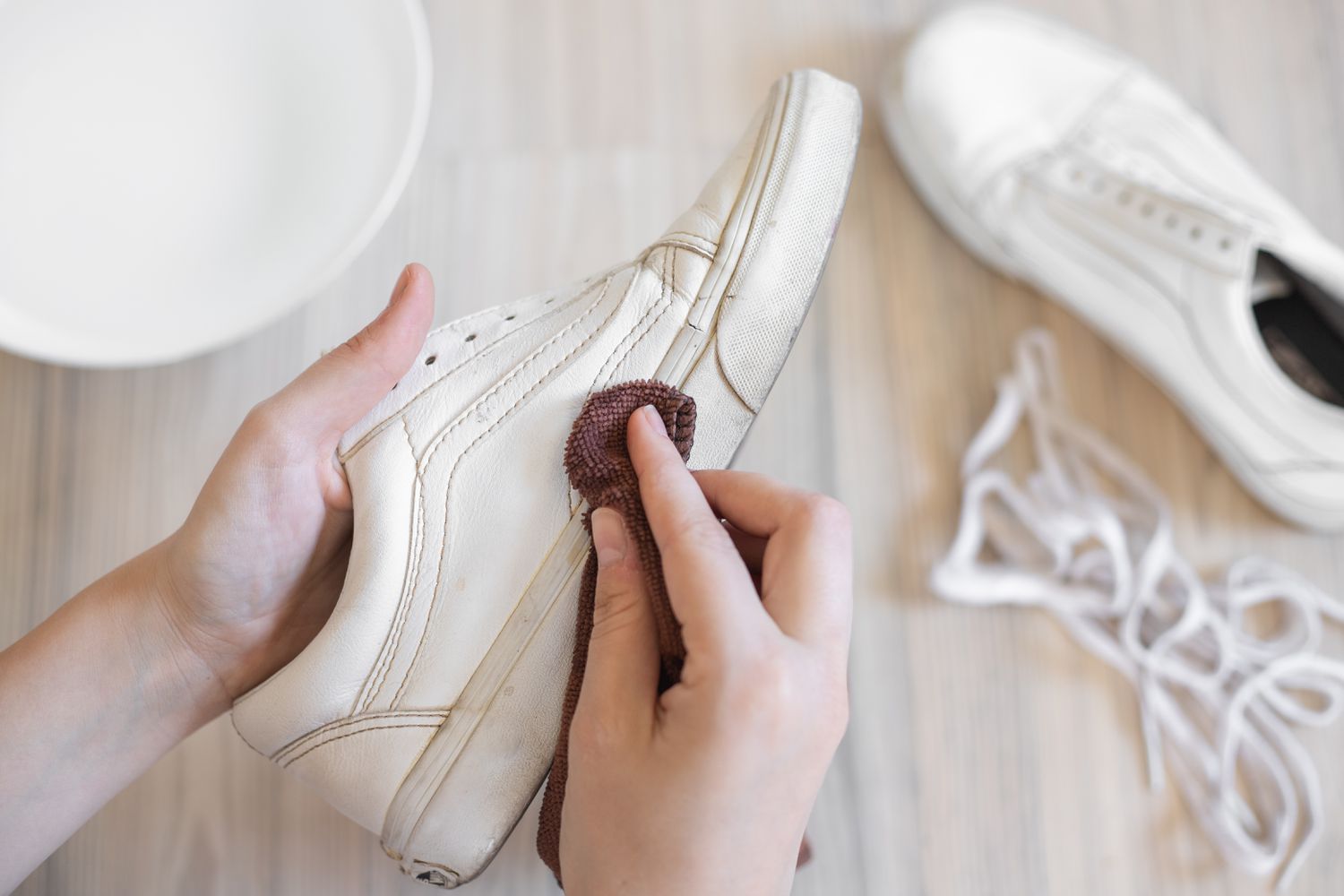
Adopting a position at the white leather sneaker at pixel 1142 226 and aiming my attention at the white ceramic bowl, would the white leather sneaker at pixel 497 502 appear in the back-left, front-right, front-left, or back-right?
front-left

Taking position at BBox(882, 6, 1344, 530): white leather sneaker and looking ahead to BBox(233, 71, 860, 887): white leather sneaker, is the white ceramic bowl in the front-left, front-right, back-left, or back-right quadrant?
front-right

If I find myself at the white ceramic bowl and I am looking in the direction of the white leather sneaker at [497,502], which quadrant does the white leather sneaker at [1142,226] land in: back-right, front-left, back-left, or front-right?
front-left

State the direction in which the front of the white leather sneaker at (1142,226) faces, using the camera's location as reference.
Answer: facing away from the viewer and to the left of the viewer
